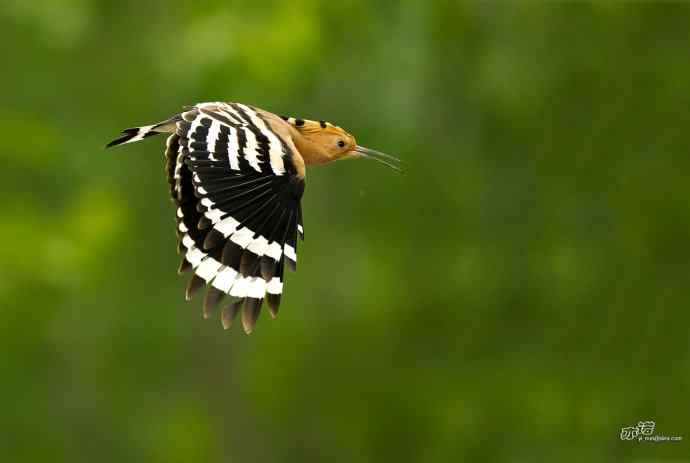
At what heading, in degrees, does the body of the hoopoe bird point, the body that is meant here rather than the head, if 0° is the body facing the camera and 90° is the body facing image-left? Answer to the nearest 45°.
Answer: approximately 270°
